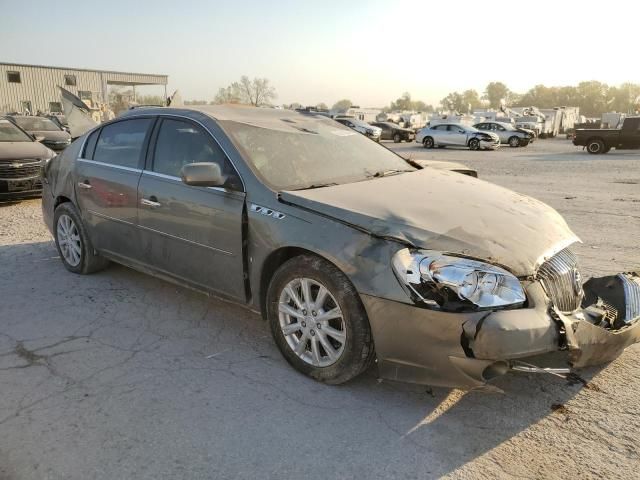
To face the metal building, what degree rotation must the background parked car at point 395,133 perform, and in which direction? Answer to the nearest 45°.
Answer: approximately 135° to its right

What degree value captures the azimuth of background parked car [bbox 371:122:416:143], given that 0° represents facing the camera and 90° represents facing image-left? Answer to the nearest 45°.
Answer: approximately 315°

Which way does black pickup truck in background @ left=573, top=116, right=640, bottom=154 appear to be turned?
to the viewer's right

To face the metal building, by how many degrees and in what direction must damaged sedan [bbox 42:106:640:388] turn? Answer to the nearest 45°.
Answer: approximately 180°

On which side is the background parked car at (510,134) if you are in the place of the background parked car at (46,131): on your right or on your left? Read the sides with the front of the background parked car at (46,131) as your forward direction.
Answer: on your left

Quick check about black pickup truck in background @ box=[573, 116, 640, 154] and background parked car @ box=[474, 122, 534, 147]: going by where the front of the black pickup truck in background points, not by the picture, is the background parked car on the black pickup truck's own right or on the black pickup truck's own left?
on the black pickup truck's own left

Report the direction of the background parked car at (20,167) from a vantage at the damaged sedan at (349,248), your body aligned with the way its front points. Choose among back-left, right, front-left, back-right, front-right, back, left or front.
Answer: back

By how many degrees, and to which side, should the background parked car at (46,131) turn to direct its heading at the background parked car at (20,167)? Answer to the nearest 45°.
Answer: approximately 45° to its right

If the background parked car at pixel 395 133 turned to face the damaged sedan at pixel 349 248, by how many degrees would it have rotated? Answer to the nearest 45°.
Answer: approximately 45° to its right

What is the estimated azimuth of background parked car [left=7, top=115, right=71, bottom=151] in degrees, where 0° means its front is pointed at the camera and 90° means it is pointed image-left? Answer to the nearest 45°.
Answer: approximately 315°

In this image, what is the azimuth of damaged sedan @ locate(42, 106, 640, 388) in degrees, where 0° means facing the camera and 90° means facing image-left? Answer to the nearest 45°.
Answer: approximately 315°
